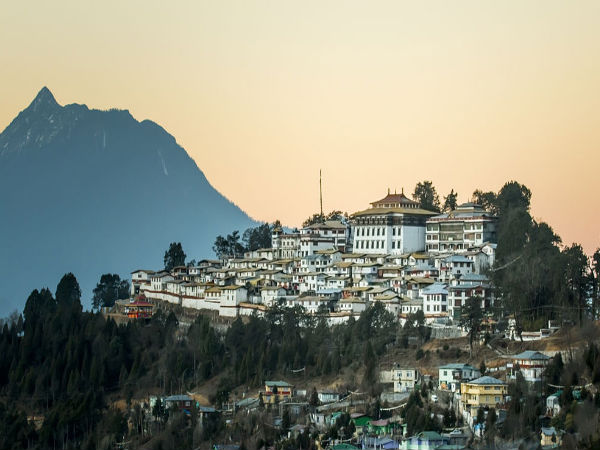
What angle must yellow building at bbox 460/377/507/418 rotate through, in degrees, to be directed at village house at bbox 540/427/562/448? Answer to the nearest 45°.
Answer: approximately 45° to its left

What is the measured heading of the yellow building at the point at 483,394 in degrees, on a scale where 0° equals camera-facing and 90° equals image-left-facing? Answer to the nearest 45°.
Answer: approximately 0°

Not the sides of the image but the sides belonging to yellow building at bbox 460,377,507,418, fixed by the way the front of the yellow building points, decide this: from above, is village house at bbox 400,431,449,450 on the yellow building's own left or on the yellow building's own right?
on the yellow building's own right
